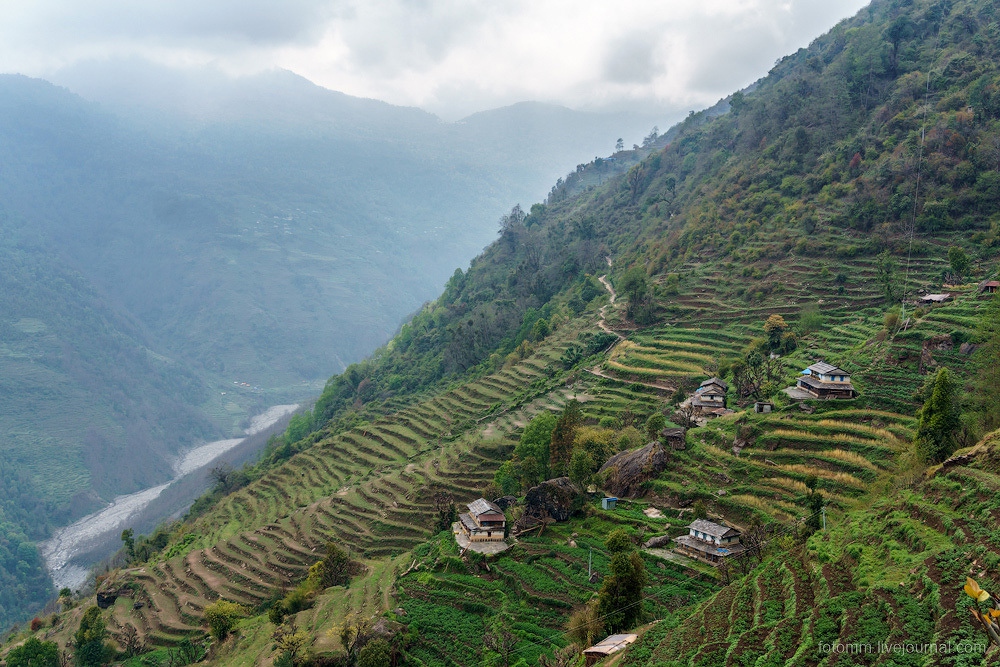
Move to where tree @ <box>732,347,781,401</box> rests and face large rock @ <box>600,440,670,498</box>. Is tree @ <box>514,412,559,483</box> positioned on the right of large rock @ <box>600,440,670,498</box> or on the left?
right

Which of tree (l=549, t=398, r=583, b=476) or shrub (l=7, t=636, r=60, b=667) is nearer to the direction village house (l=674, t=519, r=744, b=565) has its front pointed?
the shrub

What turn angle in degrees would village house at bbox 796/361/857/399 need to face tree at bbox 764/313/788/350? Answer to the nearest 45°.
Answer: approximately 135° to its right

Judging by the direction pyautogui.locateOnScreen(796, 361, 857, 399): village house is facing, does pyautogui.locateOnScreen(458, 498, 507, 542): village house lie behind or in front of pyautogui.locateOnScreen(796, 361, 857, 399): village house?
in front

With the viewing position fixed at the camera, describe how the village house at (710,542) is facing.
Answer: facing the viewer and to the left of the viewer

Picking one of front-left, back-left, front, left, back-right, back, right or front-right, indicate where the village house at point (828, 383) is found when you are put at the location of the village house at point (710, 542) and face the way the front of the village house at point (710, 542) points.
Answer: back

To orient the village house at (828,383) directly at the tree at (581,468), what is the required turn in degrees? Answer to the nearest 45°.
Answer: approximately 45° to its right

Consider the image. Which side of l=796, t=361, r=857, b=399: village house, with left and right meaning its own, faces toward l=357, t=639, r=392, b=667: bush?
front

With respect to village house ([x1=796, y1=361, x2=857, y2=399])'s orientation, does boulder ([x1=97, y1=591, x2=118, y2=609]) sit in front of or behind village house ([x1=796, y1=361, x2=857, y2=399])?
in front

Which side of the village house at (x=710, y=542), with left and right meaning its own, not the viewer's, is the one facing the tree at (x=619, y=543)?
front

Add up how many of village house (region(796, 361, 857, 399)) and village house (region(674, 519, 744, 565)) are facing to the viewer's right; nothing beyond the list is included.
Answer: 0

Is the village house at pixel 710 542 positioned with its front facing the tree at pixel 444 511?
no

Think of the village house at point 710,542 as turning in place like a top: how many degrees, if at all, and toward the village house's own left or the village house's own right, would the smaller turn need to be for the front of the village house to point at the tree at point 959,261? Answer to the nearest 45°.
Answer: approximately 180°

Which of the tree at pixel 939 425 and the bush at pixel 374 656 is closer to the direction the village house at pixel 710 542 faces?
the bush

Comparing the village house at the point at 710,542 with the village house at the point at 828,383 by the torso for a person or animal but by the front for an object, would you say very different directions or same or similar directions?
same or similar directions

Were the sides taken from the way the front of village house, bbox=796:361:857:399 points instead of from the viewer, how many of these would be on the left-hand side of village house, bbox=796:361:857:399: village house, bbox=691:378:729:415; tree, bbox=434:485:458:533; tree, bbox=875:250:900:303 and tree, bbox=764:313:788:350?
0

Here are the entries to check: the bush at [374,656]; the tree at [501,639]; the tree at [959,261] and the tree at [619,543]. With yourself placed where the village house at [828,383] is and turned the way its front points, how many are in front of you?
3
